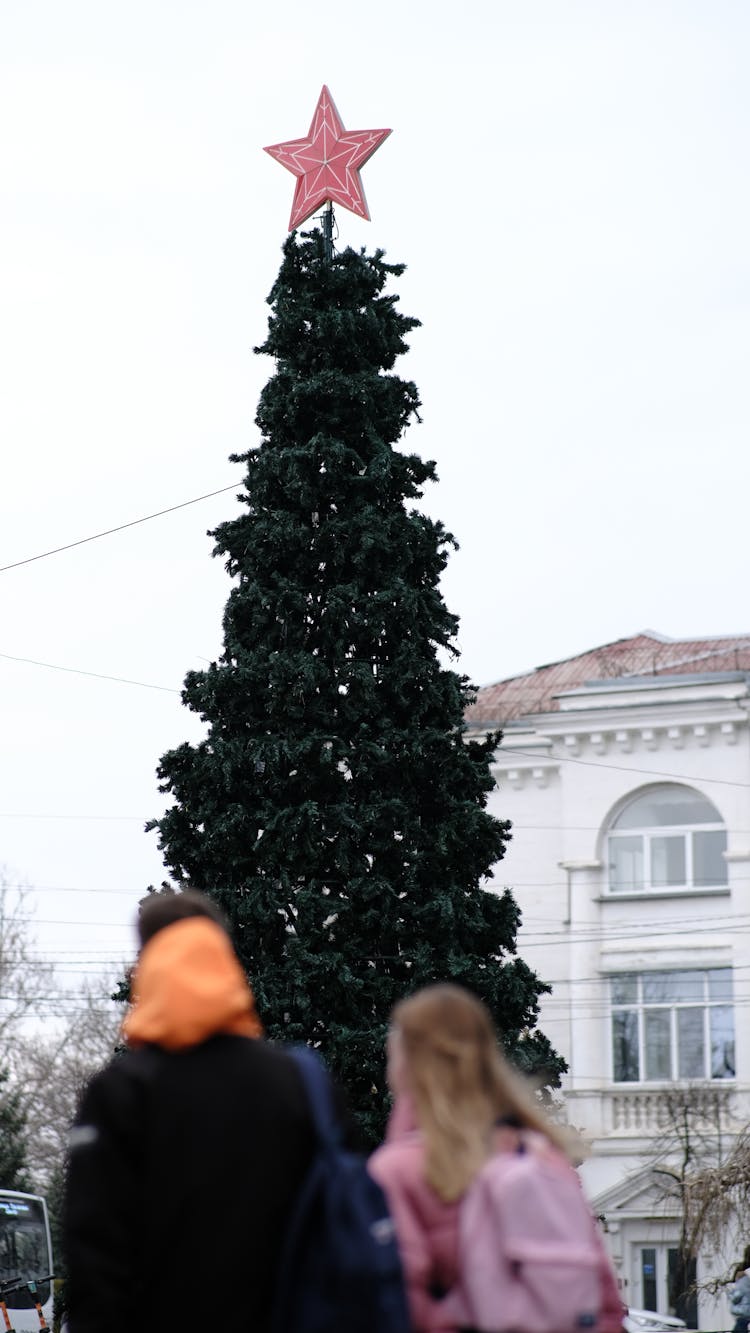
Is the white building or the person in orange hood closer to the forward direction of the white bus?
the person in orange hood

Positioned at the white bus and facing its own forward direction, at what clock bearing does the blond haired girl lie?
The blond haired girl is roughly at 12 o'clock from the white bus.

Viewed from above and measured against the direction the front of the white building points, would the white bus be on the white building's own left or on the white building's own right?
on the white building's own right

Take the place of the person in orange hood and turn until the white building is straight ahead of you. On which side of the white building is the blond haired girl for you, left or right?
right

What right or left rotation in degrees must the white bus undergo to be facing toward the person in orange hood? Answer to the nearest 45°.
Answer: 0° — it already faces them

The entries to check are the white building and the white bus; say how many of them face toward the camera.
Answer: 2

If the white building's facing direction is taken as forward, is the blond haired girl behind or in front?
in front

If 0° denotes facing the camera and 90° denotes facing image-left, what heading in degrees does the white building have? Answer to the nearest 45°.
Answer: approximately 0°
